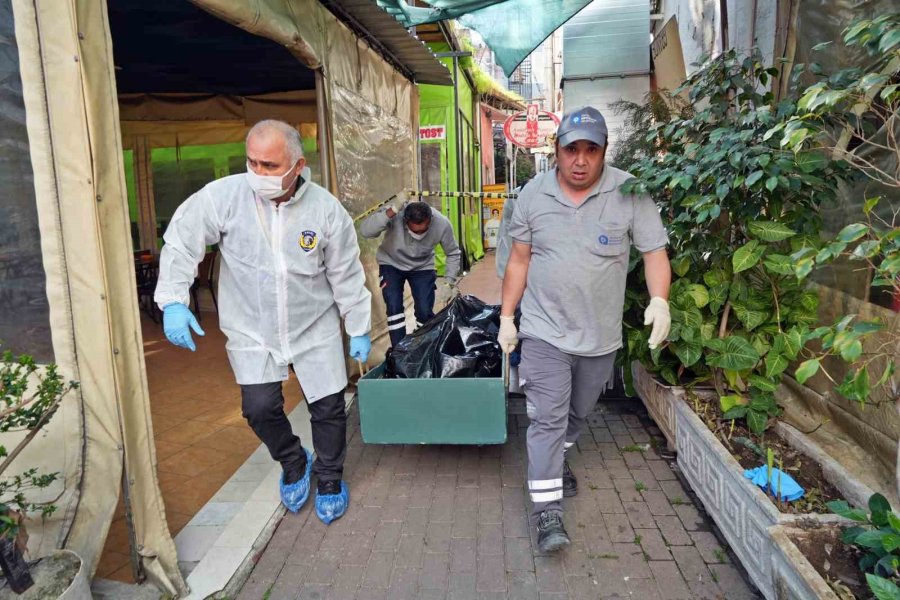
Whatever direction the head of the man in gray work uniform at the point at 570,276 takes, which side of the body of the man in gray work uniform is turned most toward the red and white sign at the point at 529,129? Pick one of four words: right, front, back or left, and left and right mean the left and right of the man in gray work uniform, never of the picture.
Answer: back

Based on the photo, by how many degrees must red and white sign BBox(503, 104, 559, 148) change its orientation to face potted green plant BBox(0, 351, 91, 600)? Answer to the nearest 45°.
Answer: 0° — it already faces it

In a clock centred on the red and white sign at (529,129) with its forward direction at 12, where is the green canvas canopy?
The green canvas canopy is roughly at 12 o'clock from the red and white sign.

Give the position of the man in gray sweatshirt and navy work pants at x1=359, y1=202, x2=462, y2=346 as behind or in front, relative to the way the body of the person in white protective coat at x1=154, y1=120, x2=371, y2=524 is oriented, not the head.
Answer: behind

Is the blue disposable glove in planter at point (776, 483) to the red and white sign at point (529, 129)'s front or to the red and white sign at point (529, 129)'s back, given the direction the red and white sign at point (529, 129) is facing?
to the front

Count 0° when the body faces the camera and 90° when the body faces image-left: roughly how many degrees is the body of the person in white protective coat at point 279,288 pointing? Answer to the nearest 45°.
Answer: approximately 0°

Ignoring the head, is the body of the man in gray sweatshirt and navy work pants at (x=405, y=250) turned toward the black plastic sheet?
yes

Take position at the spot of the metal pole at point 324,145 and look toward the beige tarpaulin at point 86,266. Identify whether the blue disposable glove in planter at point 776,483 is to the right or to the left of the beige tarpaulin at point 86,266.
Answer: left

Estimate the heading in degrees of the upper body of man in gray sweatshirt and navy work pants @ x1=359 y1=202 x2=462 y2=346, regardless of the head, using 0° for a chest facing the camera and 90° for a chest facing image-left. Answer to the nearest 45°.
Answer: approximately 0°

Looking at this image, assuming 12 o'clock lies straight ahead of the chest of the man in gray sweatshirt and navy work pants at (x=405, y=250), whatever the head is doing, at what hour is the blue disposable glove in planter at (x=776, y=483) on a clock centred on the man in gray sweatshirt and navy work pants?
The blue disposable glove in planter is roughly at 11 o'clock from the man in gray sweatshirt and navy work pants.

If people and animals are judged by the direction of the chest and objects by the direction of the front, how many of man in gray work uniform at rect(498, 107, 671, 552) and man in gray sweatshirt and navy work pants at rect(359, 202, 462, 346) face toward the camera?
2
